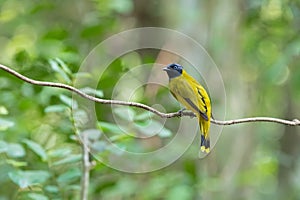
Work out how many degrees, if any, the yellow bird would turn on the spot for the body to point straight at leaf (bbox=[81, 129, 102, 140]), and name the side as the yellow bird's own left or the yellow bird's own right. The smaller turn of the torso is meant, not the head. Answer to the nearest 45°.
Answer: approximately 45° to the yellow bird's own right

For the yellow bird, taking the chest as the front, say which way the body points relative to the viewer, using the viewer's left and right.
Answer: facing to the left of the viewer

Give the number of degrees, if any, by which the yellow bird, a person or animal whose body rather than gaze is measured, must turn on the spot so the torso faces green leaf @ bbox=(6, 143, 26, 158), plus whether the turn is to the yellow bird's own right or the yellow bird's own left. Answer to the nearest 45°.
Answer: approximately 45° to the yellow bird's own right
